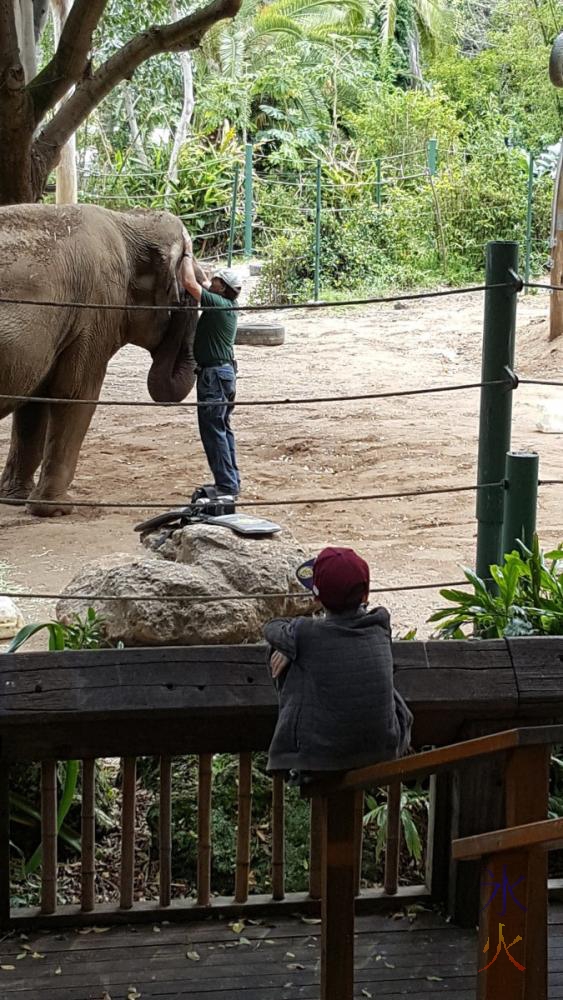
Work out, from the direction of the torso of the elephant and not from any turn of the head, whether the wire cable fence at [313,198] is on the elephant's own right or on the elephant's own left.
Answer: on the elephant's own left

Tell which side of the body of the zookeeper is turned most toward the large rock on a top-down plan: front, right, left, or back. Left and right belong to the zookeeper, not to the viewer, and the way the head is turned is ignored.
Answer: left

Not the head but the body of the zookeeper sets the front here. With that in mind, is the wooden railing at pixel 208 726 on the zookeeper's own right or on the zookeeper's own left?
on the zookeeper's own left

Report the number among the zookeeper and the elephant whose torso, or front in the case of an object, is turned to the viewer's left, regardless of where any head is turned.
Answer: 1

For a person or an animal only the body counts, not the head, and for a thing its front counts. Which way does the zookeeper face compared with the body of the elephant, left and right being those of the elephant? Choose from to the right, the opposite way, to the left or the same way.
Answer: the opposite way

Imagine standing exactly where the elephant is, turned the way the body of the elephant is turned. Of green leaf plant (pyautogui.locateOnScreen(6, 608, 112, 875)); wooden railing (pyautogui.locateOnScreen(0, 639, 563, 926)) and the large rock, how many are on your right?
3

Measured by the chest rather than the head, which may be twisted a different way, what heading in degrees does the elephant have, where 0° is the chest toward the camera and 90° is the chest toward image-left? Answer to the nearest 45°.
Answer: approximately 270°

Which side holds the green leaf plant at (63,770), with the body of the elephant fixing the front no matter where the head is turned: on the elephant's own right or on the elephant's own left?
on the elephant's own right

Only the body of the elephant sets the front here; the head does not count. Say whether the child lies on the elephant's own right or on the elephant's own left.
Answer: on the elephant's own right

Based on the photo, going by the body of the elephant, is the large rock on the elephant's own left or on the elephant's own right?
on the elephant's own right

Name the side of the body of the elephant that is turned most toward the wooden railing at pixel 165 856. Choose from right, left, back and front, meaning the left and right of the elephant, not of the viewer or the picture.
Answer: right

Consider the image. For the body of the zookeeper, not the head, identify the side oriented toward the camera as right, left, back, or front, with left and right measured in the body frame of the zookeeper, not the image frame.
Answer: left
